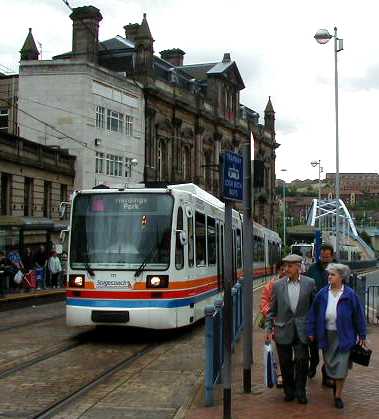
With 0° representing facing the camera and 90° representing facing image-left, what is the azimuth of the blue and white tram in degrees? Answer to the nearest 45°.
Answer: approximately 45°

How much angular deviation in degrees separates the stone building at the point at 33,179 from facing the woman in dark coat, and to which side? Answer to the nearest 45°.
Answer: approximately 45° to its right

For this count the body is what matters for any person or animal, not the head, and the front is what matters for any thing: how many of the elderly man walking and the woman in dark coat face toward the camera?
2

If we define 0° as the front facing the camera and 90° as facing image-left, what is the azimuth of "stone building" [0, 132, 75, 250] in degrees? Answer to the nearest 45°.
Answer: approximately 315°

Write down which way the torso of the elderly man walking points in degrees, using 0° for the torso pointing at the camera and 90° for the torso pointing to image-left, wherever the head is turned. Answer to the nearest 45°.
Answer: approximately 0°

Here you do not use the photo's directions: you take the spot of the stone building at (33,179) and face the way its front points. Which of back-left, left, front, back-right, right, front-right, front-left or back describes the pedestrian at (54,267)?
front-right

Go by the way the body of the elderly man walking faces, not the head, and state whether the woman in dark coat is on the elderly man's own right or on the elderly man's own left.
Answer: on the elderly man's own left

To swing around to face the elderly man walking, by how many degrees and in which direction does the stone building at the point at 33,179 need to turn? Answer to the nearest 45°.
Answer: approximately 45° to its right

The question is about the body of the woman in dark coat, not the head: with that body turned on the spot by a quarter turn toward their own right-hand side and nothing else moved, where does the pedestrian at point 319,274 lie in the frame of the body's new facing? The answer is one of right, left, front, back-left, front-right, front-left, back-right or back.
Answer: right
